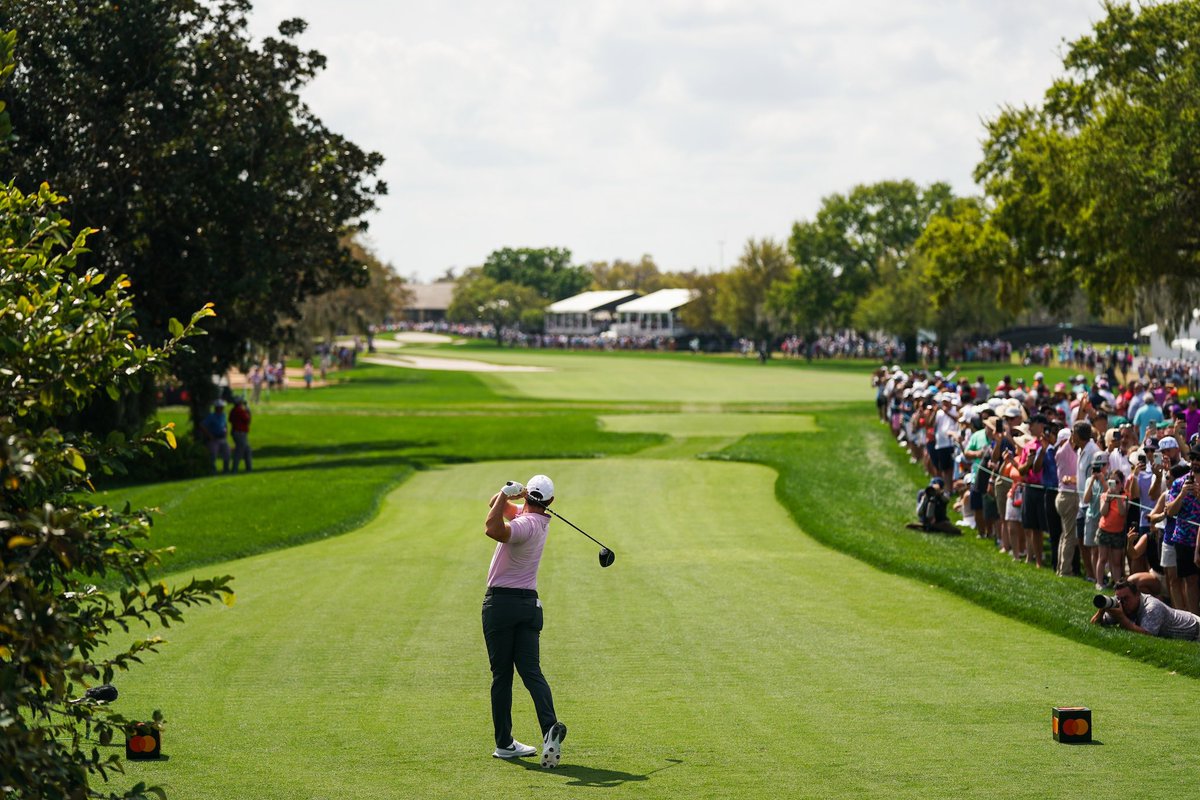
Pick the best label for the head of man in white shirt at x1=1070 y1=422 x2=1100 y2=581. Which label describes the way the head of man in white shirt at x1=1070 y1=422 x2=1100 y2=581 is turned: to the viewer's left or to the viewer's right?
to the viewer's left

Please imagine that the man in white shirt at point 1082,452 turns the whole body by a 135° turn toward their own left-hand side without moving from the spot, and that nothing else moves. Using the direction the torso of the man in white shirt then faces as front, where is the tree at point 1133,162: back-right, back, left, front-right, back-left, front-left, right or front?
back-left

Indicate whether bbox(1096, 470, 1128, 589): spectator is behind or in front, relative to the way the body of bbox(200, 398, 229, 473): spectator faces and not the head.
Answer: in front

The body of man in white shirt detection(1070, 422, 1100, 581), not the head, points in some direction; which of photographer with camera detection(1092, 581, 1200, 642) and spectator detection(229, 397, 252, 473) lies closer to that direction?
the spectator

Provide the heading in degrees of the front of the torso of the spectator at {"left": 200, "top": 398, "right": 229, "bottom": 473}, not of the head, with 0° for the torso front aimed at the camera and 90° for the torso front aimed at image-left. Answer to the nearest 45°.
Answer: approximately 315°

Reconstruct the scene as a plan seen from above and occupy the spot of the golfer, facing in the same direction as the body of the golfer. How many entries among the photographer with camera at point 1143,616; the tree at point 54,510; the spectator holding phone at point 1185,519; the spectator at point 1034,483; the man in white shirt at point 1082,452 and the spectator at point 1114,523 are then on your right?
5

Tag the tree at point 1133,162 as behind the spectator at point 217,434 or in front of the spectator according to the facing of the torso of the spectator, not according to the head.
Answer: in front

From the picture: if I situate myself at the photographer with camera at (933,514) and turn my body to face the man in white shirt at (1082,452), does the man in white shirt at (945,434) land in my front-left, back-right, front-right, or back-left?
back-left

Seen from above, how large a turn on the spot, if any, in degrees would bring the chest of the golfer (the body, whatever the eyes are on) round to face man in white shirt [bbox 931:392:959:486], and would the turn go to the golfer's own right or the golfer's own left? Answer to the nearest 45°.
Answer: approximately 90° to the golfer's own right

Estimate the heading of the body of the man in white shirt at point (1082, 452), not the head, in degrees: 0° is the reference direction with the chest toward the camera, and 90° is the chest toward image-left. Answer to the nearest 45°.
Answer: approximately 90°
